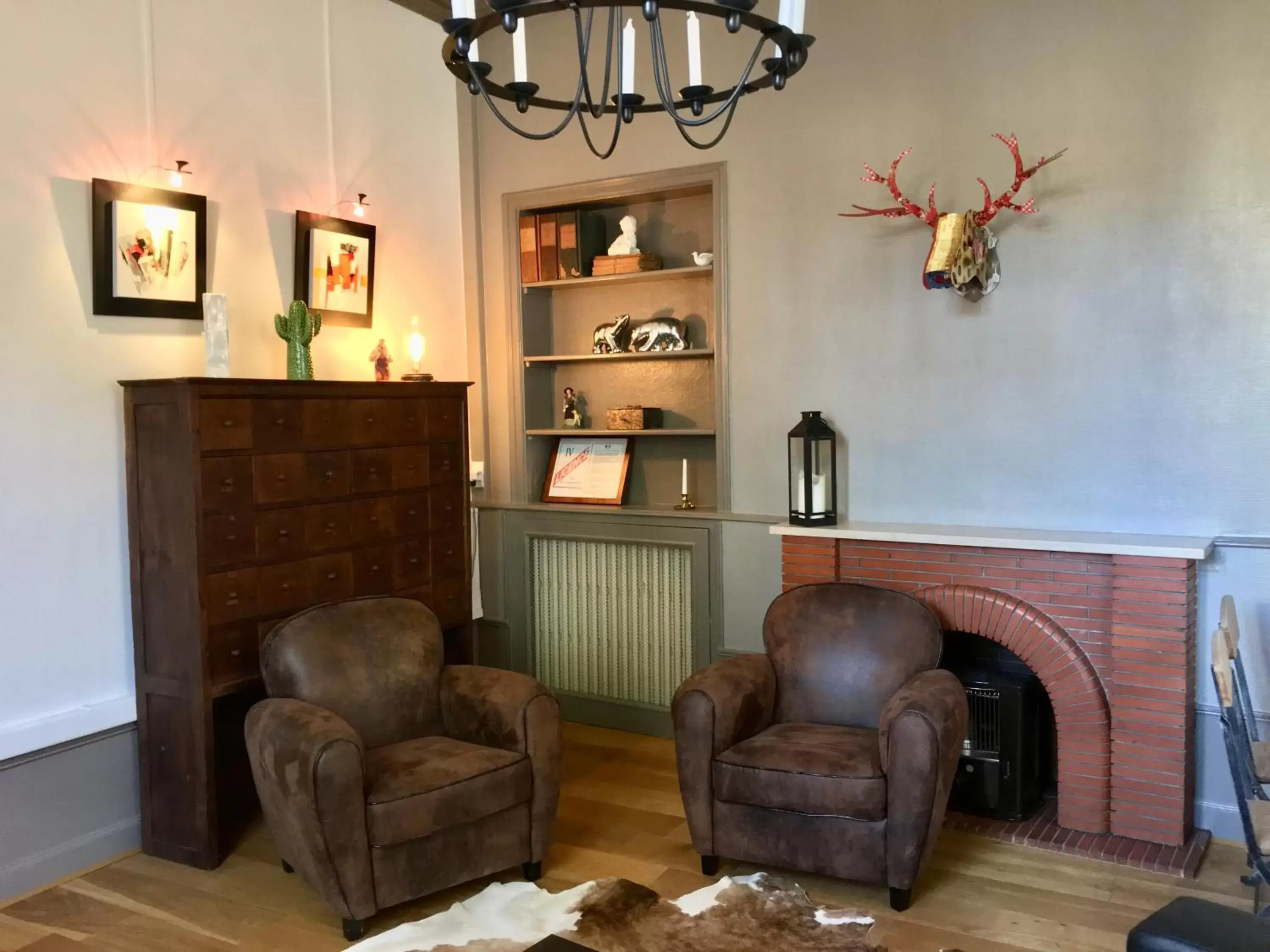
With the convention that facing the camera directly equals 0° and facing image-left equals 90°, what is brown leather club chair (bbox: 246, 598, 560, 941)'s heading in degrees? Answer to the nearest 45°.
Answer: approximately 315°

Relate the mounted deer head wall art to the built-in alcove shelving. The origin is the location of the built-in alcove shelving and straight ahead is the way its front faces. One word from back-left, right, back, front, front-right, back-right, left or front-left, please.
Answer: left

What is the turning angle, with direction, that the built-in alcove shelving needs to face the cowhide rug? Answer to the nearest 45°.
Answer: approximately 45° to its left

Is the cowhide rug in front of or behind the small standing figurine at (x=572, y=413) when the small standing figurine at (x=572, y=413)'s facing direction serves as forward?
in front

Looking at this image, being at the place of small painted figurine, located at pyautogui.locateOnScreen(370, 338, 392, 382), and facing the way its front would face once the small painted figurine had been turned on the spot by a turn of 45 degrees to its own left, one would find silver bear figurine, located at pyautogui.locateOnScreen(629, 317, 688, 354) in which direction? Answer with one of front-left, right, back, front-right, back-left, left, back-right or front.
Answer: front-left

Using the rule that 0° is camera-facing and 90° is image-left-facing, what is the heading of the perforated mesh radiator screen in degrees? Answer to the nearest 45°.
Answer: approximately 45°

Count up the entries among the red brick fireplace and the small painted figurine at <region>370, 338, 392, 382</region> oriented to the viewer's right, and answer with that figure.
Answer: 0

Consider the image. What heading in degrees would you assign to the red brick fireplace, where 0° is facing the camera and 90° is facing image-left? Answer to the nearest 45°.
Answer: approximately 45°

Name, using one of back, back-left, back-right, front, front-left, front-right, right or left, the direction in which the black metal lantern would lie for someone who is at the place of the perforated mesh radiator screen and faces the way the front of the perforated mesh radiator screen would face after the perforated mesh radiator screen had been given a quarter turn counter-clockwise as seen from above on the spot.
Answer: front

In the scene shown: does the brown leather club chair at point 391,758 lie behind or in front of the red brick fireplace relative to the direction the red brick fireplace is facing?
in front
